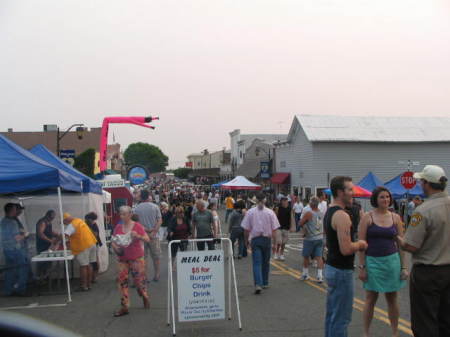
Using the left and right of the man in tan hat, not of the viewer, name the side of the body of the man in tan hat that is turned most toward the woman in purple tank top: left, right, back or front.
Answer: front

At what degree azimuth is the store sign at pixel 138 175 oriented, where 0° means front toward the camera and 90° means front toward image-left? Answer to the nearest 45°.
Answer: approximately 0°

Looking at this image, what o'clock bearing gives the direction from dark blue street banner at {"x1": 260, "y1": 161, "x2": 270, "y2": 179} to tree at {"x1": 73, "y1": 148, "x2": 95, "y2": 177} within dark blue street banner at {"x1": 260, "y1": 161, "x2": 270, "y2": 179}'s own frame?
The tree is roughly at 2 o'clock from the dark blue street banner.

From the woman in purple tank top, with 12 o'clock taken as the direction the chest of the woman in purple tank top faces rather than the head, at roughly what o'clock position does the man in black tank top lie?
The man in black tank top is roughly at 1 o'clock from the woman in purple tank top.

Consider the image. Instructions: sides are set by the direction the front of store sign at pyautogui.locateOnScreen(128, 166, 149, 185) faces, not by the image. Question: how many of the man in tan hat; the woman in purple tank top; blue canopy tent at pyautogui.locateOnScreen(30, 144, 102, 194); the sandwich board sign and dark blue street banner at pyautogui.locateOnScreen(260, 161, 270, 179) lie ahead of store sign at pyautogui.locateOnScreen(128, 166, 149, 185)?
4

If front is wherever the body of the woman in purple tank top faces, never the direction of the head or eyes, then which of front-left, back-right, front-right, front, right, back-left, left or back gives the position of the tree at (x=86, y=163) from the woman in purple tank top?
back-right

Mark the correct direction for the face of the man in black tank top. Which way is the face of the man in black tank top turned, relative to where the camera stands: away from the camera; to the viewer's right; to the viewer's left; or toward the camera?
to the viewer's right

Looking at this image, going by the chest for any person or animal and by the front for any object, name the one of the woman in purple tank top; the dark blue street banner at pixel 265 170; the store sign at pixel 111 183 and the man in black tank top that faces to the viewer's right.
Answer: the man in black tank top

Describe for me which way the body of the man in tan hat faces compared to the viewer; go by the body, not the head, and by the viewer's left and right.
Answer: facing away from the viewer and to the left of the viewer

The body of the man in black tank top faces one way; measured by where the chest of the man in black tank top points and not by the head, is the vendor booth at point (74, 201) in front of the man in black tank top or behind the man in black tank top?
behind

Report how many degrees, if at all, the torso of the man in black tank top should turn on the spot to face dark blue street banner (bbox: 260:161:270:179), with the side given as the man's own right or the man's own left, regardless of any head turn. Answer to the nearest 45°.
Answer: approximately 90° to the man's own left
